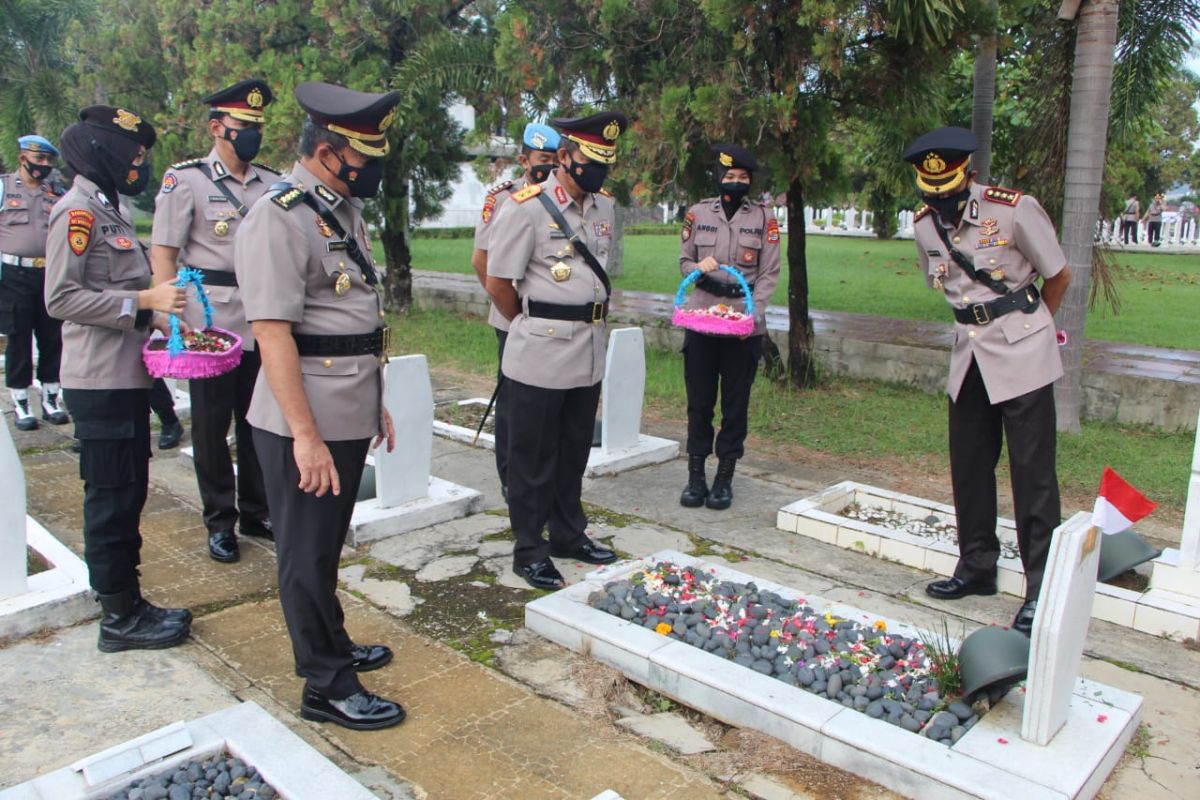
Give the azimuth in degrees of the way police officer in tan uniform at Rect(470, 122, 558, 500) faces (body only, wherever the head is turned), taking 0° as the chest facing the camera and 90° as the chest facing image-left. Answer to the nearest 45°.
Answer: approximately 315°

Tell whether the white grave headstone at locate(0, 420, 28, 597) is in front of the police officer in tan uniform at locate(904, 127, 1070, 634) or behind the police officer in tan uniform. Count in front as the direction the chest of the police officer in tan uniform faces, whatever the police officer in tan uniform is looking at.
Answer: in front

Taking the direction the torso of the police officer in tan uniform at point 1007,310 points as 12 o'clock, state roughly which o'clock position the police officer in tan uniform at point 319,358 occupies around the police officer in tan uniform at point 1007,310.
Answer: the police officer in tan uniform at point 319,358 is roughly at 12 o'clock from the police officer in tan uniform at point 1007,310.

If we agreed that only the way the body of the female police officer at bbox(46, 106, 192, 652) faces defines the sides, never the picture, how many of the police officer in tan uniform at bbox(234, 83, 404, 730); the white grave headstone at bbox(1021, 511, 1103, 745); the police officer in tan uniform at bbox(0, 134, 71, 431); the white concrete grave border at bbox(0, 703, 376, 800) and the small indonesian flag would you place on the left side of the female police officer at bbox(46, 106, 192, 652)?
1

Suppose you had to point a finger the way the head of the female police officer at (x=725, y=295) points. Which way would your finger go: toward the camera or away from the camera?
toward the camera

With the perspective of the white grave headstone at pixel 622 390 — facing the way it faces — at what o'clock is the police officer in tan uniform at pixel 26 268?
The police officer in tan uniform is roughly at 11 o'clock from the white grave headstone.

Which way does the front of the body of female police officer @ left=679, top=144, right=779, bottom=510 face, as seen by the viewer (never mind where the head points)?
toward the camera

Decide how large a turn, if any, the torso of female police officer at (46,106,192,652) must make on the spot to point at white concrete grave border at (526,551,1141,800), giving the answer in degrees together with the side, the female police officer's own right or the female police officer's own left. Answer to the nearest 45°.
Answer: approximately 45° to the female police officer's own right

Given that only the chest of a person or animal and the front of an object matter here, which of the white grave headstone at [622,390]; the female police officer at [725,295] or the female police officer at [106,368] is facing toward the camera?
the female police officer at [725,295]

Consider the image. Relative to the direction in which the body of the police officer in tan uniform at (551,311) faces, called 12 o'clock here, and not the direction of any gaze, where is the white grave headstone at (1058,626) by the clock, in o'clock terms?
The white grave headstone is roughly at 12 o'clock from the police officer in tan uniform.

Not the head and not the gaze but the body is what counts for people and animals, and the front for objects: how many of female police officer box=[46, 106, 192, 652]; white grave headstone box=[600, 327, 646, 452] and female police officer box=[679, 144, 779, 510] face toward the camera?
1

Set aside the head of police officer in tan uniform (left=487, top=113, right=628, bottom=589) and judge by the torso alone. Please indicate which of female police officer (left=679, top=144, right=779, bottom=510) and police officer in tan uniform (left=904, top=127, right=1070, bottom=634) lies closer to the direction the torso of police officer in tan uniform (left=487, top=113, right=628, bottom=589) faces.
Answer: the police officer in tan uniform

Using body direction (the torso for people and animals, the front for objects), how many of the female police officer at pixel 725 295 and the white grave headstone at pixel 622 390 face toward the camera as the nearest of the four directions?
1

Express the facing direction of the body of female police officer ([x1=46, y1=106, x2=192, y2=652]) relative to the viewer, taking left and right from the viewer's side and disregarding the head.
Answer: facing to the right of the viewer

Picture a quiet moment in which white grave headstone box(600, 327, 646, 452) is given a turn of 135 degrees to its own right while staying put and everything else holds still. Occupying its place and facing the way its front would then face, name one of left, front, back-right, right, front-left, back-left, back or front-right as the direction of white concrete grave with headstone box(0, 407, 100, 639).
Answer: back-right

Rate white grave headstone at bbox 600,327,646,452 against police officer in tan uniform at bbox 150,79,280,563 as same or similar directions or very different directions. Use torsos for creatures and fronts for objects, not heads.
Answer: very different directions

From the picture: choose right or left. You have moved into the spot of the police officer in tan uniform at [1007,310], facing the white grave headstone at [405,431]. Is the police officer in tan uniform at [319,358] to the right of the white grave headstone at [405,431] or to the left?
left

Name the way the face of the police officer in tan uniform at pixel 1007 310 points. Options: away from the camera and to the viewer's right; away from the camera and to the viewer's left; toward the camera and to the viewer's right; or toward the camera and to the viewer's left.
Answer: toward the camera and to the viewer's left

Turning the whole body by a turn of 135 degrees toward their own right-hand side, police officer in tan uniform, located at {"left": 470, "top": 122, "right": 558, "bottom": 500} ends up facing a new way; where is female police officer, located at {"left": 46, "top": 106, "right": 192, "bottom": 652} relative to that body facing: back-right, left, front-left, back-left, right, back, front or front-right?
front-left
